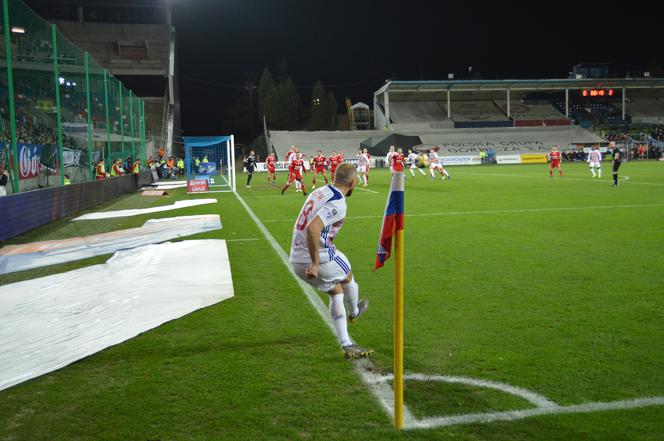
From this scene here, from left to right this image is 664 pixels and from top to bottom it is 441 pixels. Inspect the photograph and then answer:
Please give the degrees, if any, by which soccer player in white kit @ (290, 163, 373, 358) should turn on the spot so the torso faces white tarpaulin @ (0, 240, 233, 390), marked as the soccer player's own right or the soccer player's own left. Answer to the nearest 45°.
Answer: approximately 90° to the soccer player's own left

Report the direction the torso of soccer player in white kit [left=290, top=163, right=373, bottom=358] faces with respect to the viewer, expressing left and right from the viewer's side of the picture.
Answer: facing away from the viewer and to the right of the viewer

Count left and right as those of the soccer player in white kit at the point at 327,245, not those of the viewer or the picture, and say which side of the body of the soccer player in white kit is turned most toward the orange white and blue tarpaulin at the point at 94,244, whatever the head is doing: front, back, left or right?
left

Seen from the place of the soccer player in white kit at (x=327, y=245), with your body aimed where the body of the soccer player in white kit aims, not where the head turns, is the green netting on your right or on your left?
on your left

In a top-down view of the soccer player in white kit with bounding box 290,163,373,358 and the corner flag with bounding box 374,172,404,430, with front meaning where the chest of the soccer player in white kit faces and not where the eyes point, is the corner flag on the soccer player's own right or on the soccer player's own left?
on the soccer player's own right

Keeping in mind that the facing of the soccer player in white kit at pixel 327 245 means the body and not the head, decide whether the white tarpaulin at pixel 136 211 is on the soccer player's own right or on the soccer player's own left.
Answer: on the soccer player's own left
